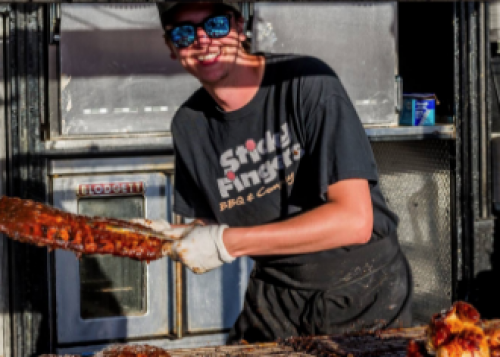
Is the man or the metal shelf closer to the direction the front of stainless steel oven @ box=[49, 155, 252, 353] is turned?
the man

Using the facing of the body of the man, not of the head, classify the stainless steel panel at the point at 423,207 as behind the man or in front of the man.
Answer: behind

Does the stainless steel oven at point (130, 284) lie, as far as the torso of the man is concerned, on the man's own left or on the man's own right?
on the man's own right

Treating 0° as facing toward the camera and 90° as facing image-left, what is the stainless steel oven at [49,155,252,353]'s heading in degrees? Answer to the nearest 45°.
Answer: approximately 0°

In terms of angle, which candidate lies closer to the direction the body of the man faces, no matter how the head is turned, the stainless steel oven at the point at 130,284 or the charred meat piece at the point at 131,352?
the charred meat piece

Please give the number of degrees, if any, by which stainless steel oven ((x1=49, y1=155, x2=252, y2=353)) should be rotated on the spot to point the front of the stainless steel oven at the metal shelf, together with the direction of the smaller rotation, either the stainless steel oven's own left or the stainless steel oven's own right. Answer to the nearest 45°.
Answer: approximately 90° to the stainless steel oven's own left

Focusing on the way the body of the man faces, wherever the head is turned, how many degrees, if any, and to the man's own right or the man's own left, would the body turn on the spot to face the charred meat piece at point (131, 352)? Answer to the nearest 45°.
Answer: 0° — they already face it

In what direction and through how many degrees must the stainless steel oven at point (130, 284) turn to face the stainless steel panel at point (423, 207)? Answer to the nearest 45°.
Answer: approximately 90° to its left

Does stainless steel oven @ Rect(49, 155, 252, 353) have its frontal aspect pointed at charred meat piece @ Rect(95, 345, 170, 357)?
yes

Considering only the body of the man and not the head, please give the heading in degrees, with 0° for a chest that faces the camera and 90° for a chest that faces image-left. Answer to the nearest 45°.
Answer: approximately 45°
